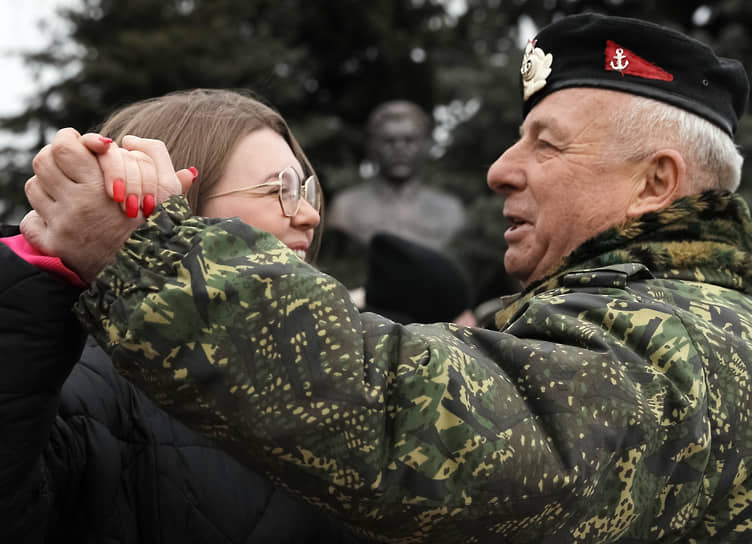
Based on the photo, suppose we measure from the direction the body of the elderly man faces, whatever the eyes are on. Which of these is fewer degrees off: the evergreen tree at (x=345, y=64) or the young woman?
the young woman

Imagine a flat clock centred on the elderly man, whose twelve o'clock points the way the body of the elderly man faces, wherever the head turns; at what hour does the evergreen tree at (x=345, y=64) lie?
The evergreen tree is roughly at 3 o'clock from the elderly man.

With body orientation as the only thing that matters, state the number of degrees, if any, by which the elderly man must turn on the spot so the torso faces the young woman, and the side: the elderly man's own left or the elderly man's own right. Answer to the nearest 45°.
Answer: approximately 45° to the elderly man's own right

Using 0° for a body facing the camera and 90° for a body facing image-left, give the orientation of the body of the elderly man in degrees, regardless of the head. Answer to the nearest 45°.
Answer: approximately 90°

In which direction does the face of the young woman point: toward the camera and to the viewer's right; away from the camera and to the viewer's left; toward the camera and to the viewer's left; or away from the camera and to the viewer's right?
toward the camera and to the viewer's right
